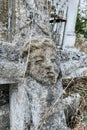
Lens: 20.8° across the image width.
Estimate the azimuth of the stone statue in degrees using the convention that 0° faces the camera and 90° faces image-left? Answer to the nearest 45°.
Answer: approximately 315°
